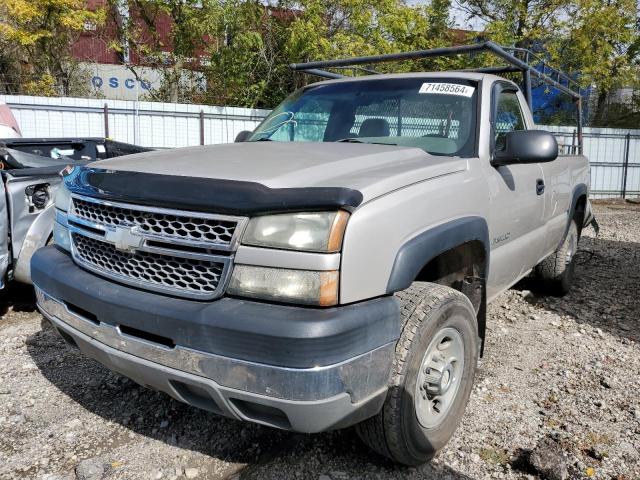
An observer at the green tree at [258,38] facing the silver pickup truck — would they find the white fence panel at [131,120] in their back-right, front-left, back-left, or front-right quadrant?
front-right

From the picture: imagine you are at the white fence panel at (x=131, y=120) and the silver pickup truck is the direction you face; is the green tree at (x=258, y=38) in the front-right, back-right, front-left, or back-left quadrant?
back-left

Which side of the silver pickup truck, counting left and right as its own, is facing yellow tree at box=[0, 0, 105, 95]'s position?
right

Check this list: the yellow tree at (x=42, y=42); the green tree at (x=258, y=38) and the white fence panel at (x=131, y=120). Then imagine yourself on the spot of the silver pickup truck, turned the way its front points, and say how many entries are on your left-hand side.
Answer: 0

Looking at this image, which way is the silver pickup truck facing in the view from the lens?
facing the viewer and to the left of the viewer

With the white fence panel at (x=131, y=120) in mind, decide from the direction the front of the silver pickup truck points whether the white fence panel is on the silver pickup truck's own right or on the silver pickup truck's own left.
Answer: on the silver pickup truck's own right

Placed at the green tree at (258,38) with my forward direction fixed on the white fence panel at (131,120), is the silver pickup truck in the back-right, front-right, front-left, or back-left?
front-left

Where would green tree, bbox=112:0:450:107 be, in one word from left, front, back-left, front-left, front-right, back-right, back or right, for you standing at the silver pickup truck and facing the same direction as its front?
back-right
